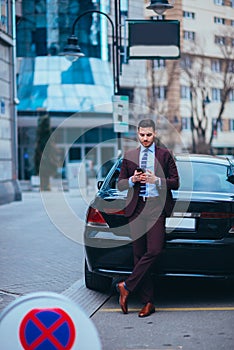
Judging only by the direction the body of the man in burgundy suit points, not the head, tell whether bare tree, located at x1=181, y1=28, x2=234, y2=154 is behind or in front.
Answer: behind

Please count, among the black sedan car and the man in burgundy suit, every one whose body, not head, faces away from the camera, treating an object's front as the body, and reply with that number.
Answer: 1

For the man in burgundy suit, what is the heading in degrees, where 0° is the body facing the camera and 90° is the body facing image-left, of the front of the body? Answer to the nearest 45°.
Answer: approximately 0°

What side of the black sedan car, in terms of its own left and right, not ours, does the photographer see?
back

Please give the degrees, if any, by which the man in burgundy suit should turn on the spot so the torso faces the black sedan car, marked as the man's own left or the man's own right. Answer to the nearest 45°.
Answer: approximately 135° to the man's own left

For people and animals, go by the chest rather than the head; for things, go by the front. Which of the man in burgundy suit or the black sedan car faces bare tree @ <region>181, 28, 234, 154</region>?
the black sedan car

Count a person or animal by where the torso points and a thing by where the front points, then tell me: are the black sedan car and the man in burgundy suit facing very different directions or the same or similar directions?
very different directions

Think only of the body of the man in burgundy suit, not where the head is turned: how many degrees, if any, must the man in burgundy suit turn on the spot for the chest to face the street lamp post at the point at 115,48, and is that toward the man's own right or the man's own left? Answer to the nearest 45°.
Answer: approximately 180°

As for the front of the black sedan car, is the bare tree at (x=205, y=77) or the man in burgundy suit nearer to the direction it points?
the bare tree

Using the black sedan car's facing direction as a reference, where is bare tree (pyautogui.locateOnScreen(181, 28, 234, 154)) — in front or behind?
in front
